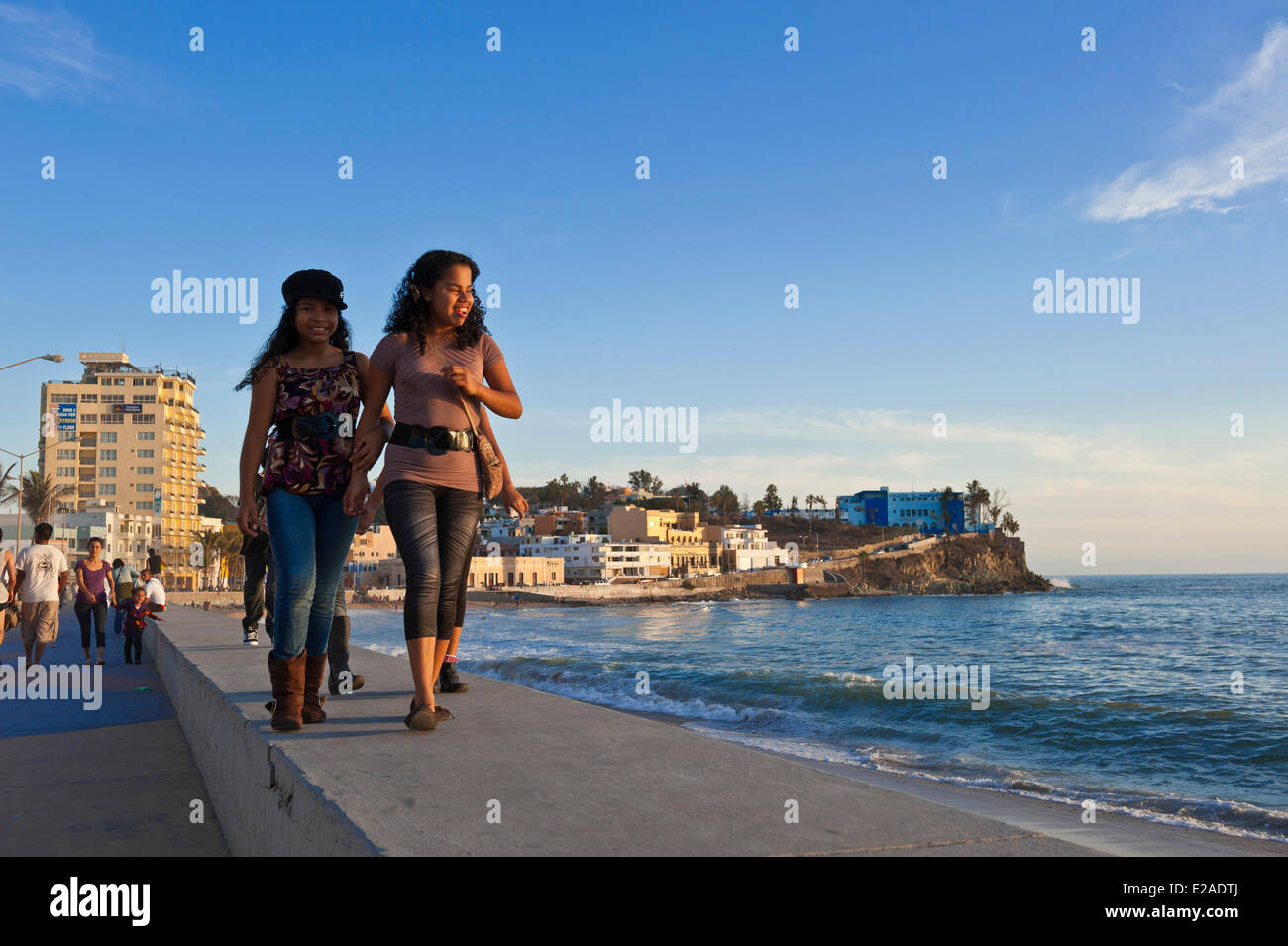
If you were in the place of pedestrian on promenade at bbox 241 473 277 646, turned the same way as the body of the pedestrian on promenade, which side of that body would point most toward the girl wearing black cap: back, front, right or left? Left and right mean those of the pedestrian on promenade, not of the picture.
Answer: front

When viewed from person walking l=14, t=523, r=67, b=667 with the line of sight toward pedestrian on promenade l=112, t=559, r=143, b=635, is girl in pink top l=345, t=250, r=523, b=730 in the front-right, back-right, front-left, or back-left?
back-right

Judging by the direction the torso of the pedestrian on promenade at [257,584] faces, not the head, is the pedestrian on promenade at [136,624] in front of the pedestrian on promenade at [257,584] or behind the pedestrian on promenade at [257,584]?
behind

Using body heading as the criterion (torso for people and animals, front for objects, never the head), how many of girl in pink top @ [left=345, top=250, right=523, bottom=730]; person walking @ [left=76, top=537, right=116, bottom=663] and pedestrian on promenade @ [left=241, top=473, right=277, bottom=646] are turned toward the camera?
3

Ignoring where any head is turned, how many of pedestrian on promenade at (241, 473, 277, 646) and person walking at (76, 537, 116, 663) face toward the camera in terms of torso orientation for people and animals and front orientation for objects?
2

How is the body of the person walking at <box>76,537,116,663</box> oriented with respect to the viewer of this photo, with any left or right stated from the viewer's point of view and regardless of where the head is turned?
facing the viewer

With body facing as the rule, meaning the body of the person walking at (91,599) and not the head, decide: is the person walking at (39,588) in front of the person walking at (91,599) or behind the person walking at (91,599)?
in front

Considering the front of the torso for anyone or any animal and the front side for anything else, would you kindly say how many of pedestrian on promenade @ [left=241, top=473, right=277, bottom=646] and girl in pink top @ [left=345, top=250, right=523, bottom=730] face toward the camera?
2

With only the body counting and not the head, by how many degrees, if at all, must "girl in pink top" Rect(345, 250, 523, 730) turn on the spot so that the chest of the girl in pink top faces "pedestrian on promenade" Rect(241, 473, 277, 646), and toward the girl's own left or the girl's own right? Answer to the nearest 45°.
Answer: approximately 180°

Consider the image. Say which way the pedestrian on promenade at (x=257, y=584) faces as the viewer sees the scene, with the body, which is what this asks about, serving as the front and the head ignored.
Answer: toward the camera

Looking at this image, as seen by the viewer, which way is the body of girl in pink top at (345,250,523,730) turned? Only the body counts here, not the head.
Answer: toward the camera
